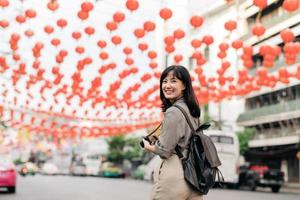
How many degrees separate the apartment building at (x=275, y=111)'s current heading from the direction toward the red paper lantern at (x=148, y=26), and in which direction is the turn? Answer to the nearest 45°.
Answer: approximately 45° to its left

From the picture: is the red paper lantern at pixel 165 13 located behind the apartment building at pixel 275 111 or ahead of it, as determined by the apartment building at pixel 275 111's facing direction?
ahead

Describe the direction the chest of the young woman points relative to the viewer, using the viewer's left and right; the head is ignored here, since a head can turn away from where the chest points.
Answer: facing to the left of the viewer

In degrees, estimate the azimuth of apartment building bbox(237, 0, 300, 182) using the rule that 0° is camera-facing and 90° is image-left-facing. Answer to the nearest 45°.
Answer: approximately 45°

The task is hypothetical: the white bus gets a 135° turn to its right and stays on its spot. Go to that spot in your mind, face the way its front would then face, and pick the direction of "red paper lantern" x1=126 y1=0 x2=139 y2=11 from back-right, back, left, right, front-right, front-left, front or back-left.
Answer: front-right
